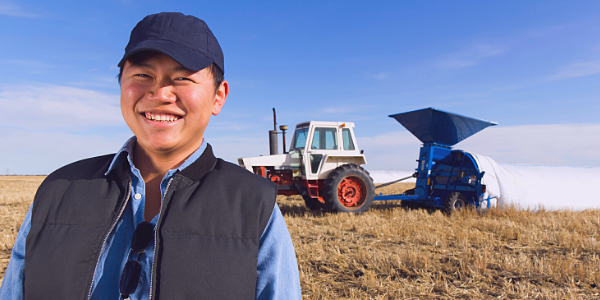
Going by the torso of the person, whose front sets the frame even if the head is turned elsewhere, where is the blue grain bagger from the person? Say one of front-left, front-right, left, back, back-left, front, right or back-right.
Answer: back-left

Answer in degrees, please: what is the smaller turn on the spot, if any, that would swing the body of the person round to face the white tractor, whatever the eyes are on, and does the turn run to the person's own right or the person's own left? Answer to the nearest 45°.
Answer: approximately 135° to the person's own left

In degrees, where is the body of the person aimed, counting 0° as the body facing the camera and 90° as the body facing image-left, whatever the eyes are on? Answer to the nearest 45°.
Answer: approximately 0°

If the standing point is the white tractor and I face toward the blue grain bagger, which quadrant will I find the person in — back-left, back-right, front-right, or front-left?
back-right

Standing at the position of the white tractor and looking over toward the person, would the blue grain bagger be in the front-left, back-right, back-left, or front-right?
back-left
